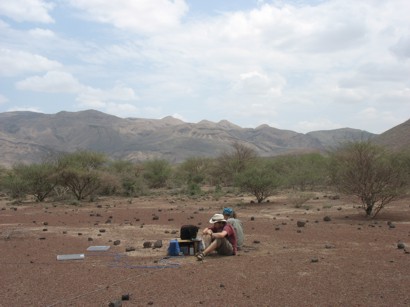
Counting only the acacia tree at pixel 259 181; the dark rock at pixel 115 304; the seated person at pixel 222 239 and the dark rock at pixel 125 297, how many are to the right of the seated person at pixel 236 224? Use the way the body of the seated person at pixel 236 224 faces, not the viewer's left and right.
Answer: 1

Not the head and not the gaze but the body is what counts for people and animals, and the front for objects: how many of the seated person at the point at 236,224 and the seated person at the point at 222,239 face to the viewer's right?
0

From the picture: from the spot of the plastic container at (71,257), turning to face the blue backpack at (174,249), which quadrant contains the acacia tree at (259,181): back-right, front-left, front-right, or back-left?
front-left

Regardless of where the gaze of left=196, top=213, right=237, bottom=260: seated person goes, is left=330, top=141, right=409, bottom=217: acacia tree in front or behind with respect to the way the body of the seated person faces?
behind

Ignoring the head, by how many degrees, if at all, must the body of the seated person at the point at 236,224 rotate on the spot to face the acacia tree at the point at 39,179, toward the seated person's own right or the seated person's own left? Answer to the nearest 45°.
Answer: approximately 45° to the seated person's own right

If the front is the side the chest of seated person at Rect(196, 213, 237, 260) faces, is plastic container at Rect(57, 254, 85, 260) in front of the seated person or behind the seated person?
in front

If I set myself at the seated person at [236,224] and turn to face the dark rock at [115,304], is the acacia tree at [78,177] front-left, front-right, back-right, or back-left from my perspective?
back-right

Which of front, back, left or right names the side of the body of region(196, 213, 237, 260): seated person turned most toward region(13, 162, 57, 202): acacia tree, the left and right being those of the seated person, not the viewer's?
right

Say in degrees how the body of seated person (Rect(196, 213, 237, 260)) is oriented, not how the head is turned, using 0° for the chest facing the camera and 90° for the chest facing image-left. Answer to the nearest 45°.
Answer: approximately 45°

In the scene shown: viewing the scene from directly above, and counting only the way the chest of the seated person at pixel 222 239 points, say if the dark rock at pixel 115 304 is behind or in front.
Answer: in front

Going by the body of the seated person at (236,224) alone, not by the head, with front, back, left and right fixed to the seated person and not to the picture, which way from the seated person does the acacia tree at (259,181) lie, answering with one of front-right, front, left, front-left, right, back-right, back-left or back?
right

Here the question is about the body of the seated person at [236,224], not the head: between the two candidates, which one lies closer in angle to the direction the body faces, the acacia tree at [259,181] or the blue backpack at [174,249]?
the blue backpack

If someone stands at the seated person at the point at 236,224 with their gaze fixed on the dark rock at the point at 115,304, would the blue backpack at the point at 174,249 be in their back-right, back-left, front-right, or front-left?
front-right

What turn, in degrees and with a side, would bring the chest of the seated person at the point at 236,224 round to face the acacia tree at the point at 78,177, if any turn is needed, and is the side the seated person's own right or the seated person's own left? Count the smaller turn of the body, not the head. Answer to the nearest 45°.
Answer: approximately 45° to the seated person's own right

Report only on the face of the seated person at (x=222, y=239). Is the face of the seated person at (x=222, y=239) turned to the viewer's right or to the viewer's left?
to the viewer's left

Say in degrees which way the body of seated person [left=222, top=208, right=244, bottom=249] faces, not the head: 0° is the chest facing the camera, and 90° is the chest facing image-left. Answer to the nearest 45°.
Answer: approximately 90°
